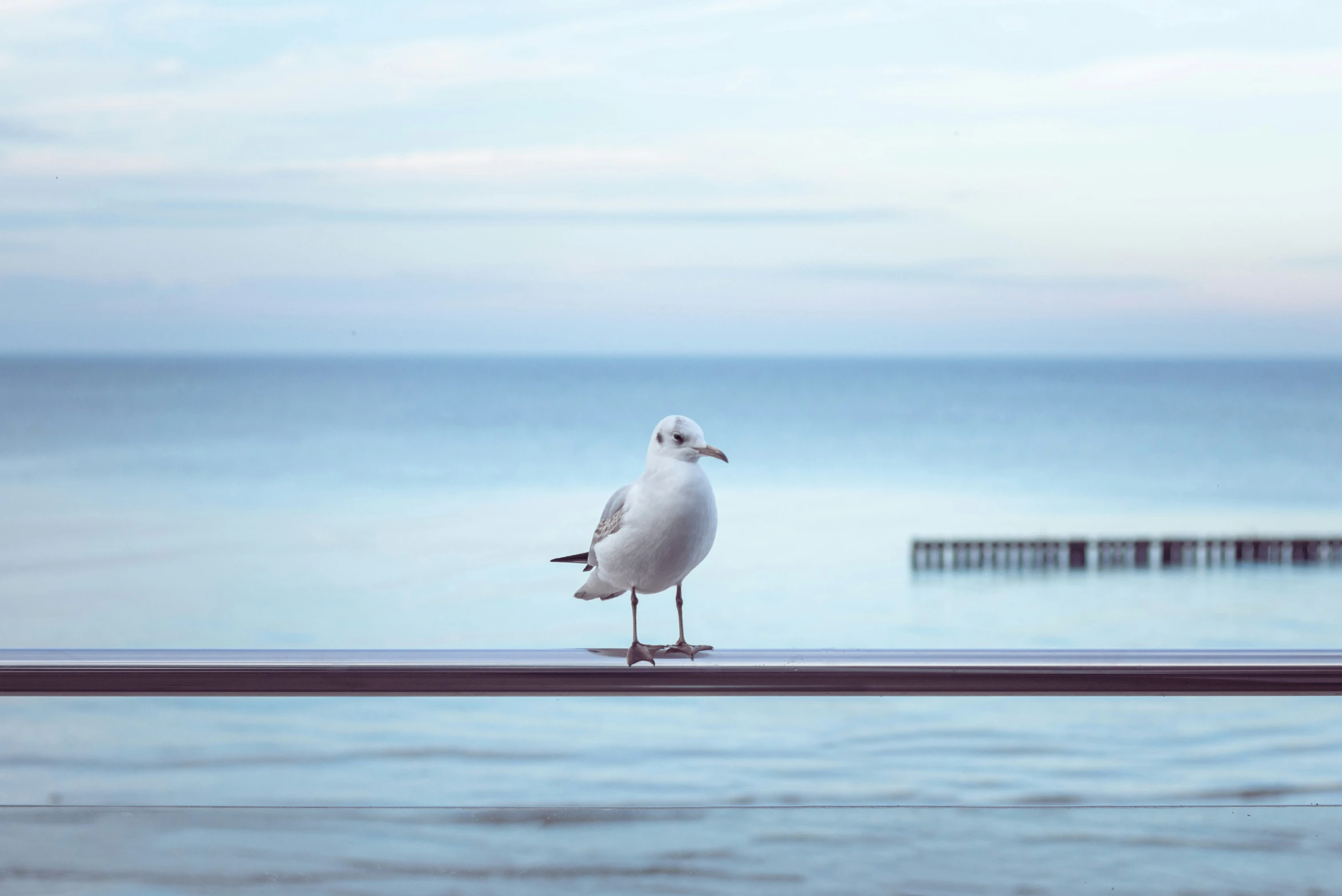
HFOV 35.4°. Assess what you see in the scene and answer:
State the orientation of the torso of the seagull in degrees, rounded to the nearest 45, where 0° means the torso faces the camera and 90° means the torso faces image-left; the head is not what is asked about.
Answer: approximately 315°

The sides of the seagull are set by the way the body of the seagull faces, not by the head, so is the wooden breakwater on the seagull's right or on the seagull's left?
on the seagull's left
